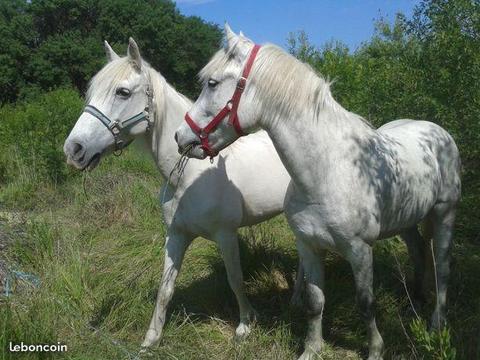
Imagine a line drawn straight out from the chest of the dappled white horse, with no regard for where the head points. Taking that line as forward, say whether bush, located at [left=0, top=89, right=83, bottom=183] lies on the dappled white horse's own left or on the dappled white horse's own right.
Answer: on the dappled white horse's own right

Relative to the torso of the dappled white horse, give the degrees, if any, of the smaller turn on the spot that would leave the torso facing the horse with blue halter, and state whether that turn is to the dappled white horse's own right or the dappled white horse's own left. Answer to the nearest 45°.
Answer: approximately 90° to the dappled white horse's own right

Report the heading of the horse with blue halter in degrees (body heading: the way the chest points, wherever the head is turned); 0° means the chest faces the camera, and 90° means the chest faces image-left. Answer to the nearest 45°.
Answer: approximately 45°

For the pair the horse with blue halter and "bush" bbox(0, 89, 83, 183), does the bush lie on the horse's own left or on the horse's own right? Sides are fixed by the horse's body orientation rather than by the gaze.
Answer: on the horse's own right
